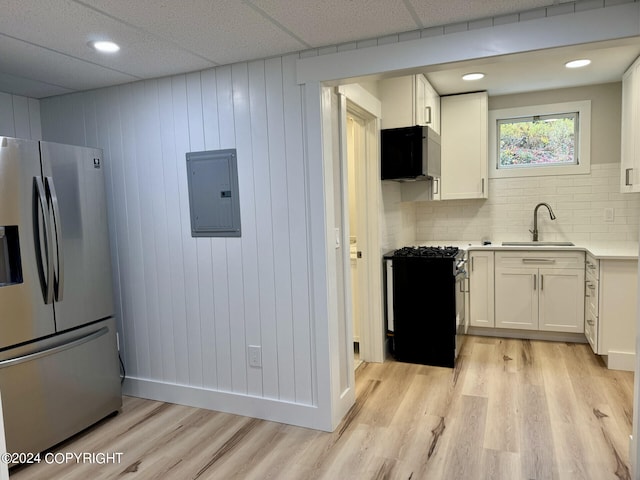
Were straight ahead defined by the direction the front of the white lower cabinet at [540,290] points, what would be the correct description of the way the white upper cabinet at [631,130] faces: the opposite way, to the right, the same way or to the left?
to the right

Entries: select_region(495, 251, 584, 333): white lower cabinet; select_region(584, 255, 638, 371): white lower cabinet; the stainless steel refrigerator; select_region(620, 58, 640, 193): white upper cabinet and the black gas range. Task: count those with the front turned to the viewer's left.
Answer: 2

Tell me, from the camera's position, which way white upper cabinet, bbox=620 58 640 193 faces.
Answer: facing to the left of the viewer

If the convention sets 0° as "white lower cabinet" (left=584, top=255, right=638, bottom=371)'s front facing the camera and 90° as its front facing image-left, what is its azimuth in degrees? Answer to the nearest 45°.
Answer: approximately 90°

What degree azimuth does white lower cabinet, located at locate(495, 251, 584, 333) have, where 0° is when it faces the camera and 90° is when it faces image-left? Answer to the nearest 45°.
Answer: approximately 0°

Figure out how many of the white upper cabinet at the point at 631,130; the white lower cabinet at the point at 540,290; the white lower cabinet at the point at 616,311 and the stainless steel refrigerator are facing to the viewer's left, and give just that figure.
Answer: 2

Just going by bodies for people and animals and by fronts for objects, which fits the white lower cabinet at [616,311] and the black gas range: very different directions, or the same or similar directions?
very different directions
